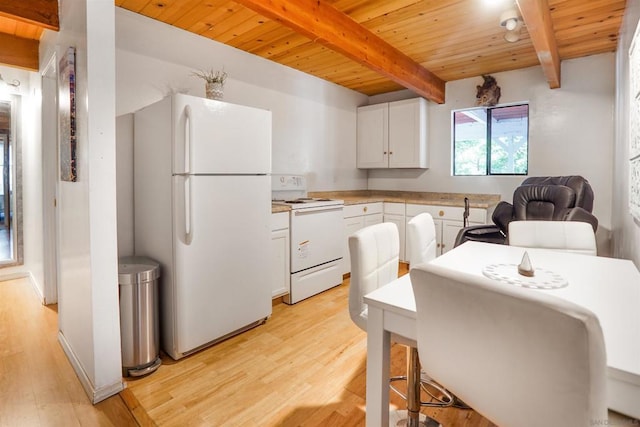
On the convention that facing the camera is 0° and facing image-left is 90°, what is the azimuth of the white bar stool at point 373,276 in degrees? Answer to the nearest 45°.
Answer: approximately 315°

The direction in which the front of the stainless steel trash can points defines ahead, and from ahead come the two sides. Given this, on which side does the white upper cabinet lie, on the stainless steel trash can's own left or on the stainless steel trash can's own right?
on the stainless steel trash can's own left

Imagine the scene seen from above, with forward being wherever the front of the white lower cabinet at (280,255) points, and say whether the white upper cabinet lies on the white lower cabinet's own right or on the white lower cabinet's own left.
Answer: on the white lower cabinet's own left

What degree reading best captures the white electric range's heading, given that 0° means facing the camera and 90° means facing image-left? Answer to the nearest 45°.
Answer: approximately 315°

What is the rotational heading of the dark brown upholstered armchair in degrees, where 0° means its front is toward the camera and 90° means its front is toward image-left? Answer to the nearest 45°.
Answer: approximately 45°
